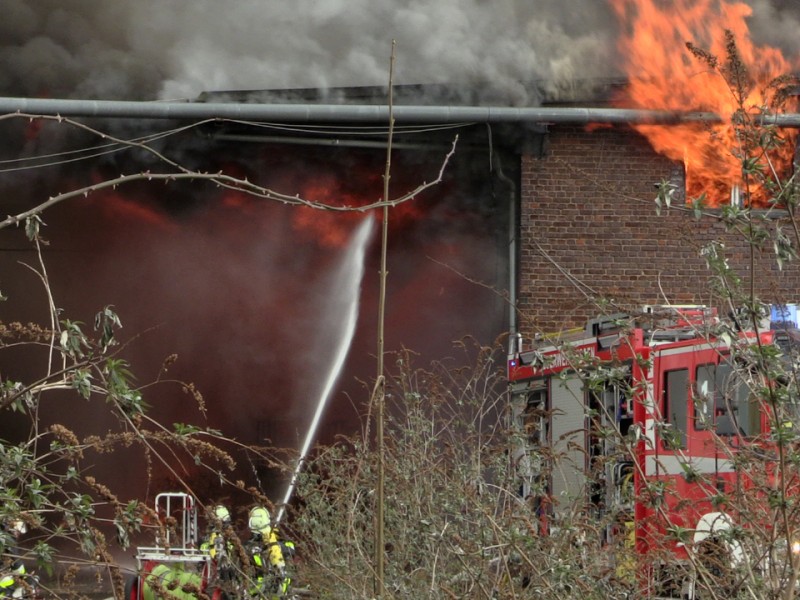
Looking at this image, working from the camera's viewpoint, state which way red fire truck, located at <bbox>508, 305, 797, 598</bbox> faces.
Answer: facing the viewer and to the right of the viewer

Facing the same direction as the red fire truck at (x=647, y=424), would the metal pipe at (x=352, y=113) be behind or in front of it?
behind

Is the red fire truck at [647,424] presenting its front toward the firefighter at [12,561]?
no

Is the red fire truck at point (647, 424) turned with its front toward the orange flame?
no

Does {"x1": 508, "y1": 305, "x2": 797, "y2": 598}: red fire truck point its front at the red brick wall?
no

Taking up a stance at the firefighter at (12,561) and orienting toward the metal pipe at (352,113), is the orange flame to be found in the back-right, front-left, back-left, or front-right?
front-right
